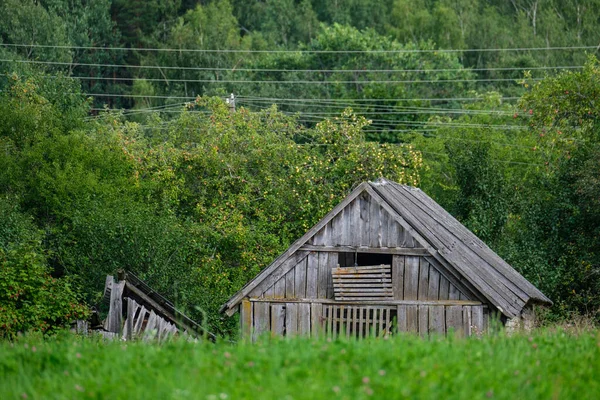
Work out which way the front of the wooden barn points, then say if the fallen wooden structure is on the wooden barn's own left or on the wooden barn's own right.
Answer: on the wooden barn's own right

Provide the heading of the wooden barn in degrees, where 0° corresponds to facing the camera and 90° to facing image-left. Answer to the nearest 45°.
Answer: approximately 0°
